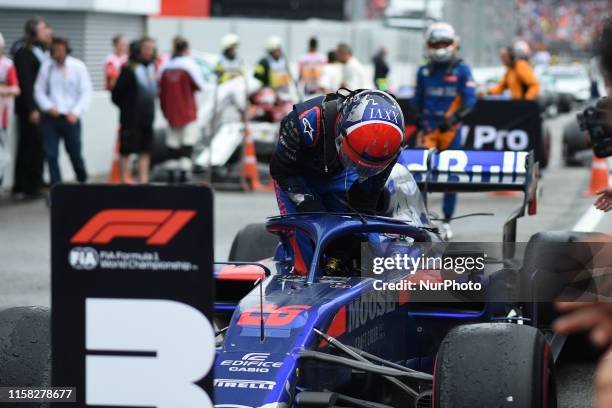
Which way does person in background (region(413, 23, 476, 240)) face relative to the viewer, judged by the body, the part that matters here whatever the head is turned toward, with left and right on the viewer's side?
facing the viewer

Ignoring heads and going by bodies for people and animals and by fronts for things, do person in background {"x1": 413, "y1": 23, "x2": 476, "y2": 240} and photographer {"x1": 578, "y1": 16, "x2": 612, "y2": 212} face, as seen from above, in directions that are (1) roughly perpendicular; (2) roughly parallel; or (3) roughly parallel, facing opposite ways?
roughly perpendicular

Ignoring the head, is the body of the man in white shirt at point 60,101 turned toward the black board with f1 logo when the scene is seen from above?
yes

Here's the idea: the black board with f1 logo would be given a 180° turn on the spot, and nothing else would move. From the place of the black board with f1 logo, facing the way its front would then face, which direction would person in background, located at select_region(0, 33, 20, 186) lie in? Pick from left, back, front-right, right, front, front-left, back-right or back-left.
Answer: front

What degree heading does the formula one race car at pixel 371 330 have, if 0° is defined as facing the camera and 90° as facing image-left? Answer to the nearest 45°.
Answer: approximately 45°

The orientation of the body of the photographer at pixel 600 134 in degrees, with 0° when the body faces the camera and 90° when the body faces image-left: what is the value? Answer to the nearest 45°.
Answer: approximately 90°

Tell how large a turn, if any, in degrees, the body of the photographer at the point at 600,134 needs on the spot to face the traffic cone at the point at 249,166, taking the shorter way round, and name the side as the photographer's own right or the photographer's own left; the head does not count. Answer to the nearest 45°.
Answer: approximately 45° to the photographer's own right

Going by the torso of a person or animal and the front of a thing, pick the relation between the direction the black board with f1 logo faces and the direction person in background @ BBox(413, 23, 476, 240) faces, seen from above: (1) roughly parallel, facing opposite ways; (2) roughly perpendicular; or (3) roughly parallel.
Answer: roughly parallel

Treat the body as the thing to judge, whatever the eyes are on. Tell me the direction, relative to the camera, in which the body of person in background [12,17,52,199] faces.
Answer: to the viewer's right

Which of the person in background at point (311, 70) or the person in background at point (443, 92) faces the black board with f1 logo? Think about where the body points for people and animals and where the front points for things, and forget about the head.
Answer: the person in background at point (443, 92)

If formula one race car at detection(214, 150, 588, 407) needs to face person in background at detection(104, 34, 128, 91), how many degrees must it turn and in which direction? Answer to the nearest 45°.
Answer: approximately 135° to its right

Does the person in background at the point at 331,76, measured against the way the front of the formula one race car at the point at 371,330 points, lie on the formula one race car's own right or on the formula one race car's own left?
on the formula one race car's own right

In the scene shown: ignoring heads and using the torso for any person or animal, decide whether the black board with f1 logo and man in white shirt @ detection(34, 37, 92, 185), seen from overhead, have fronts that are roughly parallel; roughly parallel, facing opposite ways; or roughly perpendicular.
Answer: roughly parallel

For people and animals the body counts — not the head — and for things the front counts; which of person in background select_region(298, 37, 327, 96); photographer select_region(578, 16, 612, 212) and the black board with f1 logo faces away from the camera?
the person in background

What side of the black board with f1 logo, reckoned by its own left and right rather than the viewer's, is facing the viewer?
front
